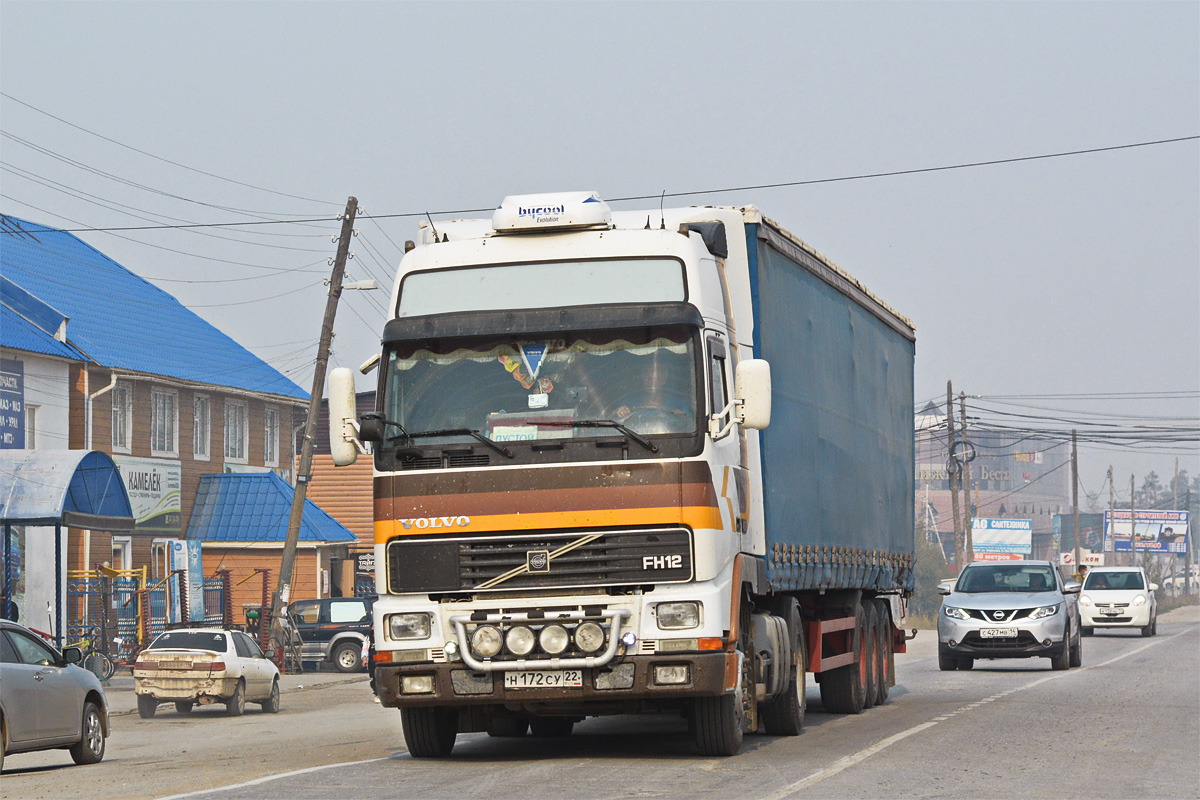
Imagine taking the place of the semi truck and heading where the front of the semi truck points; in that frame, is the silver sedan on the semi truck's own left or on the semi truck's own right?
on the semi truck's own right

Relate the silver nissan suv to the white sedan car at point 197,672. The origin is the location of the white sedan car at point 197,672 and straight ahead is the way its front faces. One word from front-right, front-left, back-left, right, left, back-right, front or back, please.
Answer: front-right

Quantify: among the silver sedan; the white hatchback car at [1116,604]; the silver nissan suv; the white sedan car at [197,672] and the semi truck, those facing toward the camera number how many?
3

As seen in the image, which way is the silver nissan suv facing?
toward the camera

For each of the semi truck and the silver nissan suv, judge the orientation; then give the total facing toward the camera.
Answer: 2

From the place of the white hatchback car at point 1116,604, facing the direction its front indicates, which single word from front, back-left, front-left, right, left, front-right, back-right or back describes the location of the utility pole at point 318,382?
front-right

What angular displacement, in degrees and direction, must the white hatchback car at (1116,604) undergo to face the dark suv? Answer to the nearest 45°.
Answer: approximately 45° to its right

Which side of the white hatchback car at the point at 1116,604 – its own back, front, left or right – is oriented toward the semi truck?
front

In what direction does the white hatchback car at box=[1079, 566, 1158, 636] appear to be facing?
toward the camera

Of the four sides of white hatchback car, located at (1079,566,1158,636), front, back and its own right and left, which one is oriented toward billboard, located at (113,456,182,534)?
right

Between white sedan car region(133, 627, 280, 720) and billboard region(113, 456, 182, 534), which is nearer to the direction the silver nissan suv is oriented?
the white sedan car

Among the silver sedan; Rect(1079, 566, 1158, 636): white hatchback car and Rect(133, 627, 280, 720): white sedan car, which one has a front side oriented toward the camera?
Rect(1079, 566, 1158, 636): white hatchback car
